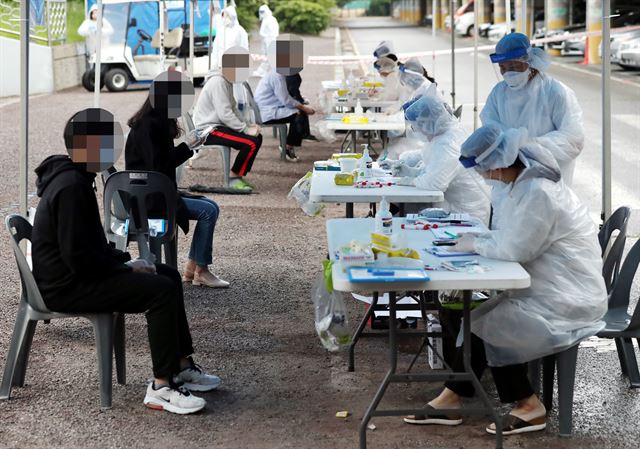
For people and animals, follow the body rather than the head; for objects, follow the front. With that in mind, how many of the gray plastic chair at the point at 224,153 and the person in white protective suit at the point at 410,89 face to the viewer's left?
1

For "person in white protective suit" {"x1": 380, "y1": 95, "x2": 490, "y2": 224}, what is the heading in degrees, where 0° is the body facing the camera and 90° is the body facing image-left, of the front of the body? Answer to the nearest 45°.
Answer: approximately 90°

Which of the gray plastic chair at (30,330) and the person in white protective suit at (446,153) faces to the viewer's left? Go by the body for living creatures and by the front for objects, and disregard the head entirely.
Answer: the person in white protective suit

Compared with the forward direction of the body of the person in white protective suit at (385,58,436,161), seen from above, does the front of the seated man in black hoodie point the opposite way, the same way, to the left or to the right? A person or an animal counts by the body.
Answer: the opposite way

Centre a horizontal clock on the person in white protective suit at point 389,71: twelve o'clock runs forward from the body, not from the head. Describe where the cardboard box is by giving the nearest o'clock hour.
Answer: The cardboard box is roughly at 9 o'clock from the person in white protective suit.

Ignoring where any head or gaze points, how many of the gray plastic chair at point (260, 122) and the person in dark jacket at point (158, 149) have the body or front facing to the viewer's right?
2

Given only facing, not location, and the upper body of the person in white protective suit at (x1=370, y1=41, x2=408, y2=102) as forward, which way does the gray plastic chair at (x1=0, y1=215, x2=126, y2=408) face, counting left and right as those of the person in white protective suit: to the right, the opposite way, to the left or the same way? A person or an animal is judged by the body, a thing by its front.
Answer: the opposite way

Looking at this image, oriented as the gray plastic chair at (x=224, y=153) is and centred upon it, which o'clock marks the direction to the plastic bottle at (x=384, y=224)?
The plastic bottle is roughly at 3 o'clock from the gray plastic chair.

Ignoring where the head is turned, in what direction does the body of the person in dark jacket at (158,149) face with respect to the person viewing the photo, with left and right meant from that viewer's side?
facing to the right of the viewer

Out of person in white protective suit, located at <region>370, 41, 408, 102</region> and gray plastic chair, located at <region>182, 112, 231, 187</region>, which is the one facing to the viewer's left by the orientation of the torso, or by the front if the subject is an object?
the person in white protective suit

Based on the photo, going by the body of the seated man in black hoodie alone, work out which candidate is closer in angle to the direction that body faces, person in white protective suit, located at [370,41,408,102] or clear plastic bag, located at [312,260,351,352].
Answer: the clear plastic bag

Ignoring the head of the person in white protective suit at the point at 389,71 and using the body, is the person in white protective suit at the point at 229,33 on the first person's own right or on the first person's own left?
on the first person's own right

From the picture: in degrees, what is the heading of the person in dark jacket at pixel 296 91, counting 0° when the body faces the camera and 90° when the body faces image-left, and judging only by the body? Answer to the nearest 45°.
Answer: approximately 270°

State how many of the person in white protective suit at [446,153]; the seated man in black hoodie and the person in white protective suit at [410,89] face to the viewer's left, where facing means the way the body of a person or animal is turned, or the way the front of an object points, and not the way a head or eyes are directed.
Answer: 2
